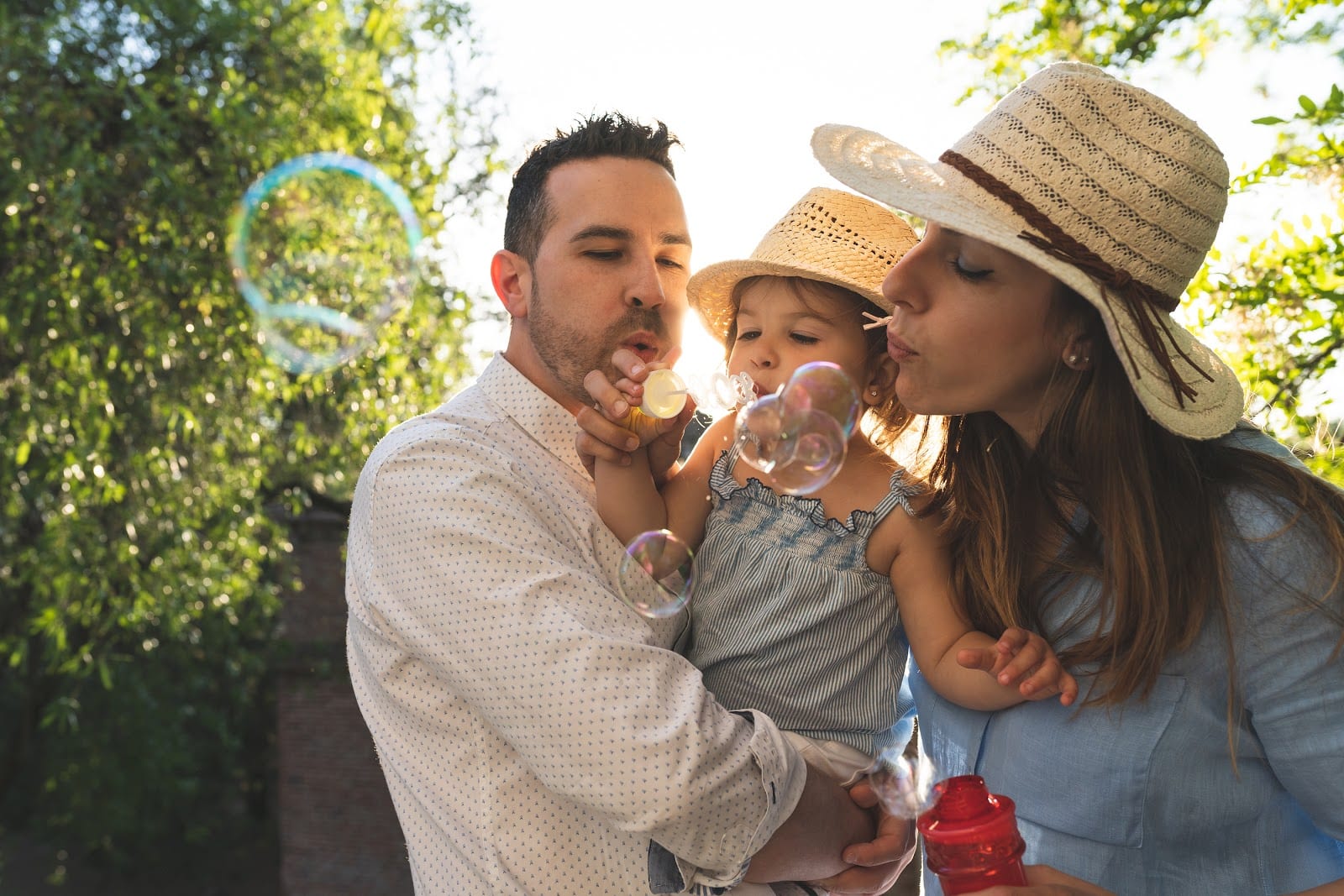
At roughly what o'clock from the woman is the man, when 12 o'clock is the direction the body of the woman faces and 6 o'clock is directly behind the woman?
The man is roughly at 1 o'clock from the woman.

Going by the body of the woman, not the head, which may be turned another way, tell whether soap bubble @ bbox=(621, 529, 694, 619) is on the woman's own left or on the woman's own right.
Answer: on the woman's own right

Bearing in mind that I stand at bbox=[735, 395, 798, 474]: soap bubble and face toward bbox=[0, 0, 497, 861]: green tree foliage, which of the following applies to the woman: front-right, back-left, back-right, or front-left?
back-right

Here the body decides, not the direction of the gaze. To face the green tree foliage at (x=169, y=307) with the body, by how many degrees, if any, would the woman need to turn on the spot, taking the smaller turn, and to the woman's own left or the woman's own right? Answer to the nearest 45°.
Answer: approximately 90° to the woman's own right

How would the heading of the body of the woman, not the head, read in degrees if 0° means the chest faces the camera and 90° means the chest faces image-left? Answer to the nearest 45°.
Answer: approximately 45°

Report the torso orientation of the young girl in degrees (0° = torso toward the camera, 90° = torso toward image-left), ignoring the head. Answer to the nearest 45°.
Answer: approximately 0°
